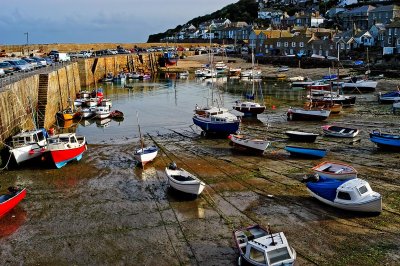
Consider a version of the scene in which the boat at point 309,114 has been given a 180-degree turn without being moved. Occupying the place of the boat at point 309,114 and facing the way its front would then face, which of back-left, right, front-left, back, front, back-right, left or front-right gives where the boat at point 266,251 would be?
left

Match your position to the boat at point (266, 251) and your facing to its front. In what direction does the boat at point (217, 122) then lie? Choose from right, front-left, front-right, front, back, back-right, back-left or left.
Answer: back-left

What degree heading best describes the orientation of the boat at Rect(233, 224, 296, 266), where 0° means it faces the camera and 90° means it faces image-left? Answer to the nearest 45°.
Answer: approximately 315°

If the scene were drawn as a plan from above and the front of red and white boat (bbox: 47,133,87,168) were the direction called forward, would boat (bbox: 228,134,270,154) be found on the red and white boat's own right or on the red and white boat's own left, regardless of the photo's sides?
on the red and white boat's own left
